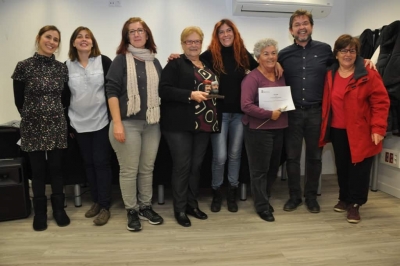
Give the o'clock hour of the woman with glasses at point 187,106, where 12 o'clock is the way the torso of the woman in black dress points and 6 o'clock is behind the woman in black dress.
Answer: The woman with glasses is roughly at 10 o'clock from the woman in black dress.

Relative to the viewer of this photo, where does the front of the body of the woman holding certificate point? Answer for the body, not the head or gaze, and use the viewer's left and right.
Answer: facing the viewer and to the right of the viewer

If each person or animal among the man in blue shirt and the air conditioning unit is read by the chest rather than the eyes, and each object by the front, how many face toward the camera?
2

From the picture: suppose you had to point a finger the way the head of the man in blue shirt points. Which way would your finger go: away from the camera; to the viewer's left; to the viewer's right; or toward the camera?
toward the camera

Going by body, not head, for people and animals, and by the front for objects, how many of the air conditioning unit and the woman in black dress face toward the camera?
2

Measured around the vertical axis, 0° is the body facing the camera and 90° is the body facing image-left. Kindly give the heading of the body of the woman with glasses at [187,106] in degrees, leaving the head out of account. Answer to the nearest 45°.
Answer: approximately 315°

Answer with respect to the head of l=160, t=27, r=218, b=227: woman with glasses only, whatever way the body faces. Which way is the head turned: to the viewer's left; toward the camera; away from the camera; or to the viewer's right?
toward the camera

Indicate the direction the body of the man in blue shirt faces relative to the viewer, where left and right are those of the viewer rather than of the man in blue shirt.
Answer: facing the viewer

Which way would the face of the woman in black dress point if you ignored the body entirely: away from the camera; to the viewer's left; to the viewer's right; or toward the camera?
toward the camera

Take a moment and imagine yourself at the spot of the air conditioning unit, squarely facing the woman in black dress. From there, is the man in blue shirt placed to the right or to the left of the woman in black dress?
left

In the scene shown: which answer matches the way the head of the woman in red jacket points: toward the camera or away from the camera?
toward the camera

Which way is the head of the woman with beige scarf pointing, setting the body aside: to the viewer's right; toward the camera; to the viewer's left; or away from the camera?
toward the camera

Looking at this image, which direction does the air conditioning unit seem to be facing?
toward the camera
